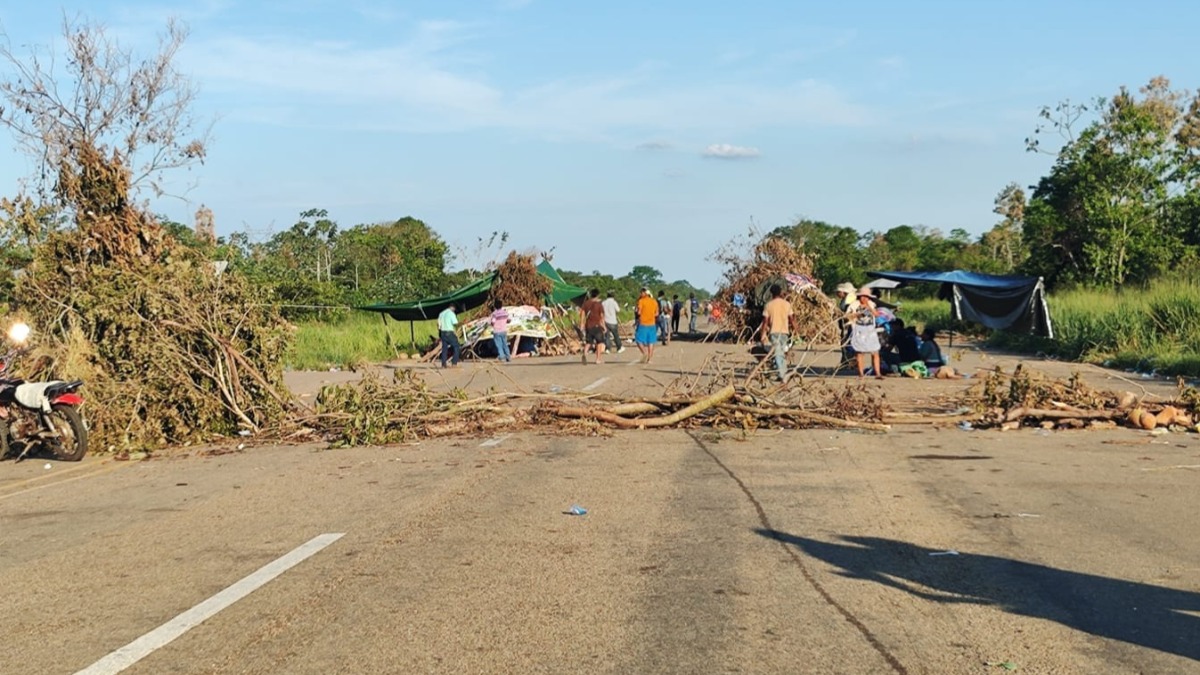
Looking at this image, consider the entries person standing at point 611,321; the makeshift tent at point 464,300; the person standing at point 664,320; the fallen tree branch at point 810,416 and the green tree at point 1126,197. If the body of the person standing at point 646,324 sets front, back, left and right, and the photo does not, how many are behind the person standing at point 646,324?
1

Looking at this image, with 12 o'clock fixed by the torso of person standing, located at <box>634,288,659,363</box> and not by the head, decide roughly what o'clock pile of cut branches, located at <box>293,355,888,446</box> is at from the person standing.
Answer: The pile of cut branches is roughly at 6 o'clock from the person standing.

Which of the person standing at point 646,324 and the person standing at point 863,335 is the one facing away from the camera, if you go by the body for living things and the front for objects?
the person standing at point 646,324

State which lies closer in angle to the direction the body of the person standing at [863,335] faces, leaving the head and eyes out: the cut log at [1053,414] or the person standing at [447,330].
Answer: the cut log

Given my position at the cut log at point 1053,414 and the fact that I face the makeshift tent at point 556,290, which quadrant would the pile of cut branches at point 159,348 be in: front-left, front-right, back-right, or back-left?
front-left

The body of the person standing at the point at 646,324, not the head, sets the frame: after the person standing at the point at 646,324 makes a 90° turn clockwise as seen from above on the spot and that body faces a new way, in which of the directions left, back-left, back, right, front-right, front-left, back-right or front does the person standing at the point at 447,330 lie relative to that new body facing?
back

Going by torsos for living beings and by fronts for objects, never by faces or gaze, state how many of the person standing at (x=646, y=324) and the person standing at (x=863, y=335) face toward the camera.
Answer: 1

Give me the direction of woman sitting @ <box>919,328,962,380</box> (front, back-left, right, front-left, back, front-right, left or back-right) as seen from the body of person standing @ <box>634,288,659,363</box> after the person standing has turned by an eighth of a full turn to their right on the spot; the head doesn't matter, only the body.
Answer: right

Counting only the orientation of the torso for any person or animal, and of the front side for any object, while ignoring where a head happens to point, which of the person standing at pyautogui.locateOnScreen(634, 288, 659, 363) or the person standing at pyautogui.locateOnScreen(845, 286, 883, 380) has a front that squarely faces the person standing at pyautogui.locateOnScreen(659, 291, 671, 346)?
the person standing at pyautogui.locateOnScreen(634, 288, 659, 363)

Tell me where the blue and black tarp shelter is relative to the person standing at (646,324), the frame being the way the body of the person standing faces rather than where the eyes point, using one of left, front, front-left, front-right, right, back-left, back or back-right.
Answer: right

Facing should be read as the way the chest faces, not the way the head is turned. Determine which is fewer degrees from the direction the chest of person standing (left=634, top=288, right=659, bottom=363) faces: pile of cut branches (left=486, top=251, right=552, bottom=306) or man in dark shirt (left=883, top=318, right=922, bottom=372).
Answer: the pile of cut branches

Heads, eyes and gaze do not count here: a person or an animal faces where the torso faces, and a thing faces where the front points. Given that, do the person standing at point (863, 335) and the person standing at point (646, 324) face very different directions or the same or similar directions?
very different directions

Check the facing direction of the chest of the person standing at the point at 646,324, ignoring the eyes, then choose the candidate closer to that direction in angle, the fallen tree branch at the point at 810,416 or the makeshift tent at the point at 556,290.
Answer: the makeshift tent

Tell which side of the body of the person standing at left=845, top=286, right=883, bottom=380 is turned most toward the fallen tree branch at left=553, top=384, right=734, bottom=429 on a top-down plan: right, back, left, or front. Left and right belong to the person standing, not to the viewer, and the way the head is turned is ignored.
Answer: front

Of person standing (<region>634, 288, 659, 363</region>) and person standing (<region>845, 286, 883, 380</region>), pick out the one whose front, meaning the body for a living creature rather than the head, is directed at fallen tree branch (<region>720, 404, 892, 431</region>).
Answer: person standing (<region>845, 286, 883, 380</region>)

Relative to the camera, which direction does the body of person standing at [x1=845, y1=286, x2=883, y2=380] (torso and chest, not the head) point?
toward the camera

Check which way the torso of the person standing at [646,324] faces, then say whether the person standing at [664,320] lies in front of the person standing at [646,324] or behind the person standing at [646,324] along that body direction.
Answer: in front

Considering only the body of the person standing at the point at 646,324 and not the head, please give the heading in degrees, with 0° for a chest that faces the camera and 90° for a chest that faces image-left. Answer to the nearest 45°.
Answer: approximately 180°
